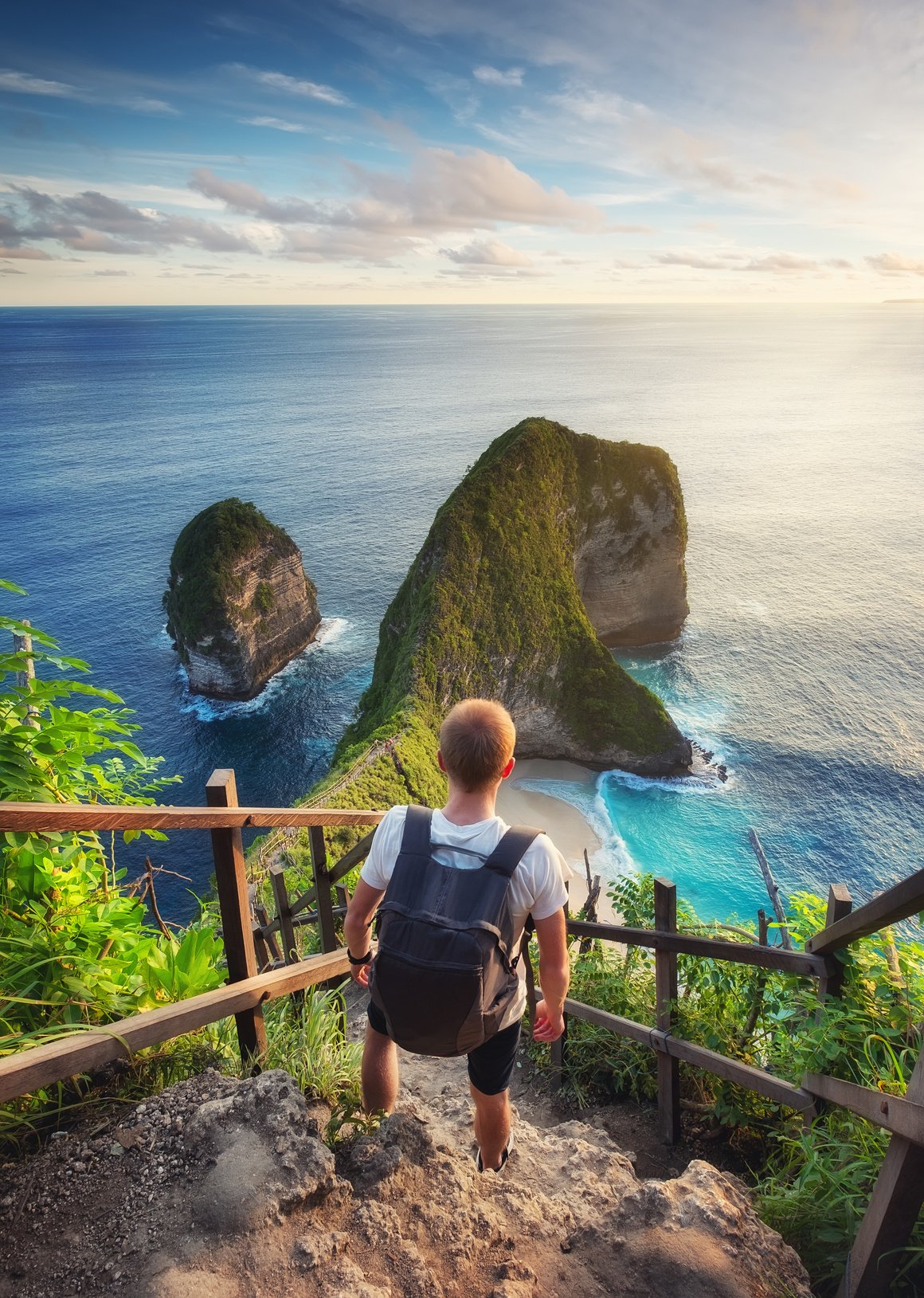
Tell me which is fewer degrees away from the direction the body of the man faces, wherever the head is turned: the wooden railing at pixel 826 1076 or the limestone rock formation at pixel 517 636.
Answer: the limestone rock formation

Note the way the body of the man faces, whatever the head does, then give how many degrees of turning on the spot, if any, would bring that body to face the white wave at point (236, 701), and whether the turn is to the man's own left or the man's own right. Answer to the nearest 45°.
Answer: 0° — they already face it

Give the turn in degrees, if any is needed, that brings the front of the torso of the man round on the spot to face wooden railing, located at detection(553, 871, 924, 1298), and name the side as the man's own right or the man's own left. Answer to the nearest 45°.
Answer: approximately 90° to the man's own right

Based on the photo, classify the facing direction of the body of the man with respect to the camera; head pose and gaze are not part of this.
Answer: away from the camera

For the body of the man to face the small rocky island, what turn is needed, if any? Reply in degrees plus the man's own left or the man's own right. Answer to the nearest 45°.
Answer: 0° — they already face it

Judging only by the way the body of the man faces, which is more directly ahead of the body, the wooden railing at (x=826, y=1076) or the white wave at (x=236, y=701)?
the white wave

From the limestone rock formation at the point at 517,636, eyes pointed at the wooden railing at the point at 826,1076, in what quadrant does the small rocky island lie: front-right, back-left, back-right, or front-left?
back-right

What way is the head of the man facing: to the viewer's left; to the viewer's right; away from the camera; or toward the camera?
away from the camera

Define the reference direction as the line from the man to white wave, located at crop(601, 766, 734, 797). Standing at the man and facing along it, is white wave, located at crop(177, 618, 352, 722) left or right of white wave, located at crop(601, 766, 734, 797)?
left

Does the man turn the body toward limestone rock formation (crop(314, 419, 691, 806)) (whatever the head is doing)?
yes

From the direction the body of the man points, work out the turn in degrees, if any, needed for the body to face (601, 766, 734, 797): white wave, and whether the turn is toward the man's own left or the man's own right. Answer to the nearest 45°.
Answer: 0° — they already face it
